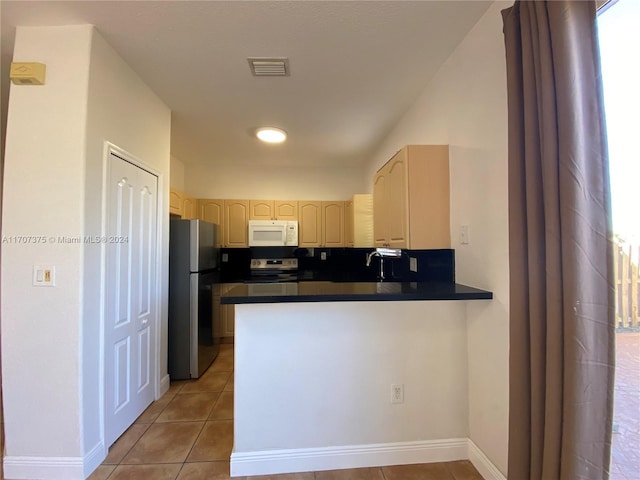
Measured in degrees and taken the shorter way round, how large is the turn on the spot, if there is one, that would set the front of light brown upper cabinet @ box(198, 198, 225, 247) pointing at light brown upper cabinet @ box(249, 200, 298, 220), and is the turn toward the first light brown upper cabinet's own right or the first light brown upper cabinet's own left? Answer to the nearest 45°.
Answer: approximately 90° to the first light brown upper cabinet's own left

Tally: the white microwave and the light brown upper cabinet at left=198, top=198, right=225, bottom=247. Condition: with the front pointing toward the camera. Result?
2

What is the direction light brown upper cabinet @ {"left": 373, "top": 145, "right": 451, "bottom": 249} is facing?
to the viewer's left

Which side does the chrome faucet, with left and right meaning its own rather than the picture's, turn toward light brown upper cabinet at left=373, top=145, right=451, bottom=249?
left

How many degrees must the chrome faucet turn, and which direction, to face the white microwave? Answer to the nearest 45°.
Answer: approximately 45° to its right
